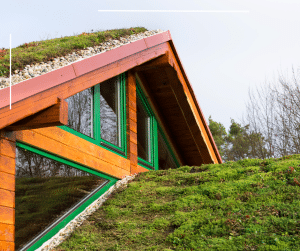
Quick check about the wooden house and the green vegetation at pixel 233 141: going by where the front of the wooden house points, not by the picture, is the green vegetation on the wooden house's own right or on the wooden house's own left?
on the wooden house's own left

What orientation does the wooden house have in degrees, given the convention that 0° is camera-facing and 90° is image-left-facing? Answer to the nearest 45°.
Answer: approximately 315°

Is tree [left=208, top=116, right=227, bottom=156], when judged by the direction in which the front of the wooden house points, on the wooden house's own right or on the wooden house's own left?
on the wooden house's own left
